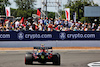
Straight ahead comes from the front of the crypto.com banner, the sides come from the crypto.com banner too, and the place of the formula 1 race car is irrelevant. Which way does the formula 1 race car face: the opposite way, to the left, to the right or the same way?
the opposite way

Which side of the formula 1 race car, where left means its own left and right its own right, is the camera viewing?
back

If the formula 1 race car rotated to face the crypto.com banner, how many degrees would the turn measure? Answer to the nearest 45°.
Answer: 0° — it already faces it

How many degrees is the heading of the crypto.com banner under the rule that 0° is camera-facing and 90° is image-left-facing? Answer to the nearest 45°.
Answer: approximately 0°

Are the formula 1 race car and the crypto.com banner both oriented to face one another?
yes

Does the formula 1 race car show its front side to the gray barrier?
yes

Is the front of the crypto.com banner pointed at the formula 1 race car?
yes

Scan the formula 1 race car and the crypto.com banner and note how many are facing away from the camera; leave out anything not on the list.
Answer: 1
